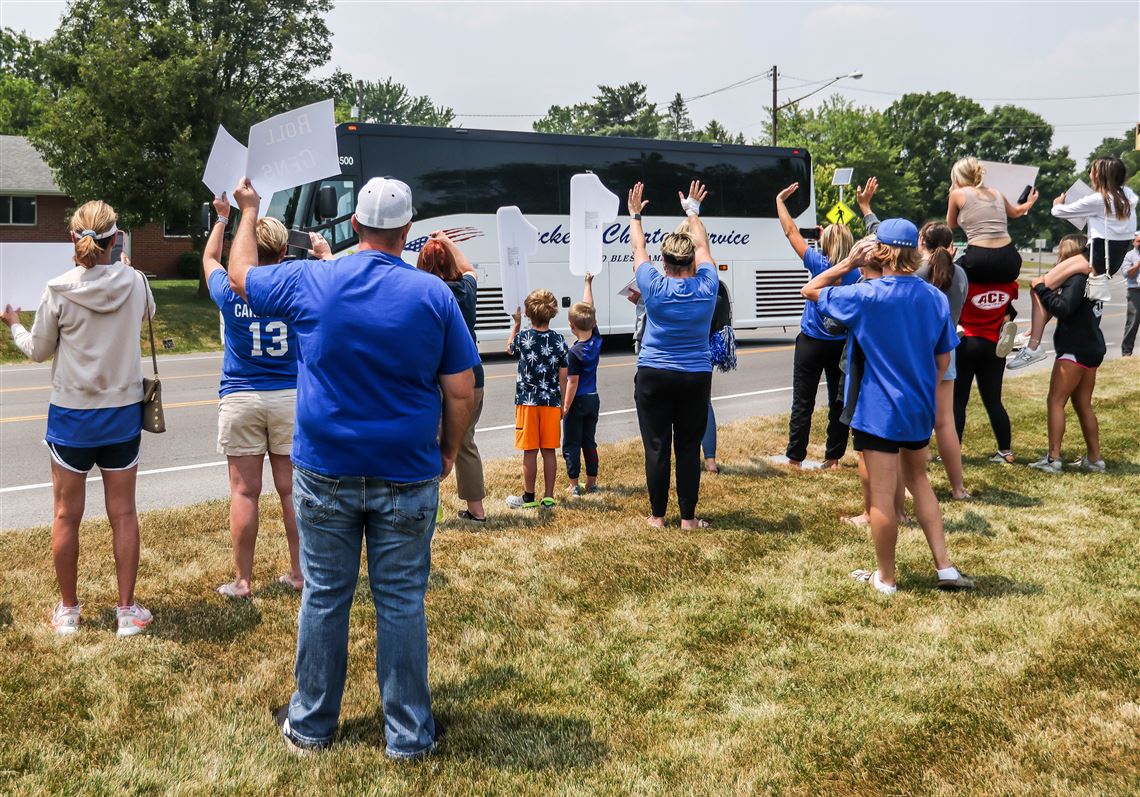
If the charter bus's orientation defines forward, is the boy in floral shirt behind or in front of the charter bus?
in front

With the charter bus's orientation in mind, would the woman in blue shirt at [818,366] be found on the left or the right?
on its left

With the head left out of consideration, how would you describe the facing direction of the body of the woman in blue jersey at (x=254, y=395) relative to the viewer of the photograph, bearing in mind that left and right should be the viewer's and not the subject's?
facing away from the viewer

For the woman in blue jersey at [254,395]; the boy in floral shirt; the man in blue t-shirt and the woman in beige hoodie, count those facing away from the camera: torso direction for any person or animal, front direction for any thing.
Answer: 4

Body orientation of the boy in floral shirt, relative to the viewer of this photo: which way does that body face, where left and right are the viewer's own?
facing away from the viewer

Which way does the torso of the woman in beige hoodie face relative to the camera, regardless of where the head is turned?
away from the camera

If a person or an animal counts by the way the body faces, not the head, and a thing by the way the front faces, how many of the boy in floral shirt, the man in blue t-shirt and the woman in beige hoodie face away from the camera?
3

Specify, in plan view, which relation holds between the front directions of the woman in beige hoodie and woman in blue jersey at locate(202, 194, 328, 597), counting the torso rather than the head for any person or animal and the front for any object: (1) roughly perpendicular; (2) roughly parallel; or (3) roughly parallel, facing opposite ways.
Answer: roughly parallel

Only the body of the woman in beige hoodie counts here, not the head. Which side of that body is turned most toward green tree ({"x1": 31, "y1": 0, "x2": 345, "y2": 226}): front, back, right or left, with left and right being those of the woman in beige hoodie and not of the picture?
front

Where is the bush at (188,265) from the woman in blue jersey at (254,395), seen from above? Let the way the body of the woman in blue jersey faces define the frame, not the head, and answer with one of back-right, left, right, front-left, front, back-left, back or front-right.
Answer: front

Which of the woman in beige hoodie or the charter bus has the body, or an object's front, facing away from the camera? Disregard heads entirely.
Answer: the woman in beige hoodie

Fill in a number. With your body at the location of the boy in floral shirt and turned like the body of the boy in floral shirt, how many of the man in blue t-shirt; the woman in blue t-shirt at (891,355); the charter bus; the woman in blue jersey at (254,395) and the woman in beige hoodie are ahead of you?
1

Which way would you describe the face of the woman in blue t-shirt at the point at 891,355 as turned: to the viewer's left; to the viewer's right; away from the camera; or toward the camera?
away from the camera

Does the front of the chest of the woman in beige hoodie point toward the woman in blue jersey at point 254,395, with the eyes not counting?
no

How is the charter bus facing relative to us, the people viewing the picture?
facing the viewer and to the left of the viewer

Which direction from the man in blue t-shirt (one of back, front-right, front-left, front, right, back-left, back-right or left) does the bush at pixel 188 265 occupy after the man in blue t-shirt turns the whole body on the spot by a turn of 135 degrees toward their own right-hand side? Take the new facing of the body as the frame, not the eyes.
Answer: back-left

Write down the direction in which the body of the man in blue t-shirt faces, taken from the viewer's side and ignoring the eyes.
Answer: away from the camera

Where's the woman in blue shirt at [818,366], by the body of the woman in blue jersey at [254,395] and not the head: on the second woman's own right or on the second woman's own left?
on the second woman's own right

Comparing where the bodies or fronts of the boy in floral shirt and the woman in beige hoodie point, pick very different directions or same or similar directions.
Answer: same or similar directions

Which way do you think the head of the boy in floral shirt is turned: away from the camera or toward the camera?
away from the camera

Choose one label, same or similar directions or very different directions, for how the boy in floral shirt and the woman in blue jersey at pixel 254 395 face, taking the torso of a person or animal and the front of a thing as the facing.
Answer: same or similar directions

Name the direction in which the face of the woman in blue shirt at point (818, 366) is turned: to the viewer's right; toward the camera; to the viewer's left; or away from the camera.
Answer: away from the camera
